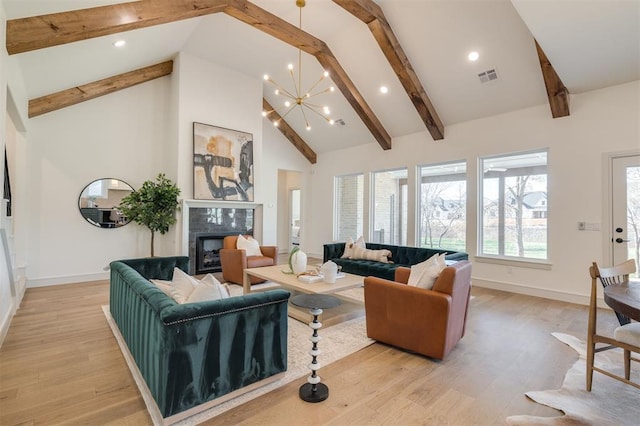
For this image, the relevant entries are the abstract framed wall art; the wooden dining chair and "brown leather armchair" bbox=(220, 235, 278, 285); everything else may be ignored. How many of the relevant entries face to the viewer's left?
0

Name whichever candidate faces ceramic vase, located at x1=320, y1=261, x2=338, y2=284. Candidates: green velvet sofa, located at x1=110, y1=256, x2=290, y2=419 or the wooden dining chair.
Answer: the green velvet sofa

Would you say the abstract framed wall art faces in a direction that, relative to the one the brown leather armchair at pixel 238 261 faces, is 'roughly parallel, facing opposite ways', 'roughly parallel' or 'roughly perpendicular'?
roughly parallel

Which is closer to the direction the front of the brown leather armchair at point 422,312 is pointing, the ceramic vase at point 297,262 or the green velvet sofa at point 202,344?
the ceramic vase

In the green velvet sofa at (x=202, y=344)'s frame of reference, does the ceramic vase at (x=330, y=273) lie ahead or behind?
ahead

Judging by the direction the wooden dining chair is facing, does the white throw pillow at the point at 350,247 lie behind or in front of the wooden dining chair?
behind

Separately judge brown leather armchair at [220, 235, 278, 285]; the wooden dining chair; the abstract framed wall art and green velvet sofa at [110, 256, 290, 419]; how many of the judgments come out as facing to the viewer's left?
0

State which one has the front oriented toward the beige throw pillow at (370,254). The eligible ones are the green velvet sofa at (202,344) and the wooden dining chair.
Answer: the green velvet sofa

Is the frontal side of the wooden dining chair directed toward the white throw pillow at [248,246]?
no

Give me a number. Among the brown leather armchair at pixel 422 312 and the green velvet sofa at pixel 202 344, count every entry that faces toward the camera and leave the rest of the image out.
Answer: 0

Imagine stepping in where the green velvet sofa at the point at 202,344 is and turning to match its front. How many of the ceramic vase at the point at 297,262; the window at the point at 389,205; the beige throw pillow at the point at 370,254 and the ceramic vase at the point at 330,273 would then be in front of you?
4

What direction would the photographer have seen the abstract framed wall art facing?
facing the viewer and to the right of the viewer

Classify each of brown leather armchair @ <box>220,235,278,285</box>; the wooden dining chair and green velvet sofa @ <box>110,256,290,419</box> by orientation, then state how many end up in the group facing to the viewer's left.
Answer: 0

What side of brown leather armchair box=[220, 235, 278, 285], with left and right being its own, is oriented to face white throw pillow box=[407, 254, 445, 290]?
front

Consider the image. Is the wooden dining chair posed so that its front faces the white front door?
no

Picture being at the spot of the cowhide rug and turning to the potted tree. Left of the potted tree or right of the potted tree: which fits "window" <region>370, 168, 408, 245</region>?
right

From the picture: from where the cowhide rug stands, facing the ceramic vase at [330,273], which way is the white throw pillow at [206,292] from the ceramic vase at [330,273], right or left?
left

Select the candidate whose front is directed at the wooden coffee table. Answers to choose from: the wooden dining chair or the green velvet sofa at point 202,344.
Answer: the green velvet sofa

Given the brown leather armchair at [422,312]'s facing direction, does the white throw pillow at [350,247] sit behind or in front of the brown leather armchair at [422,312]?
in front
